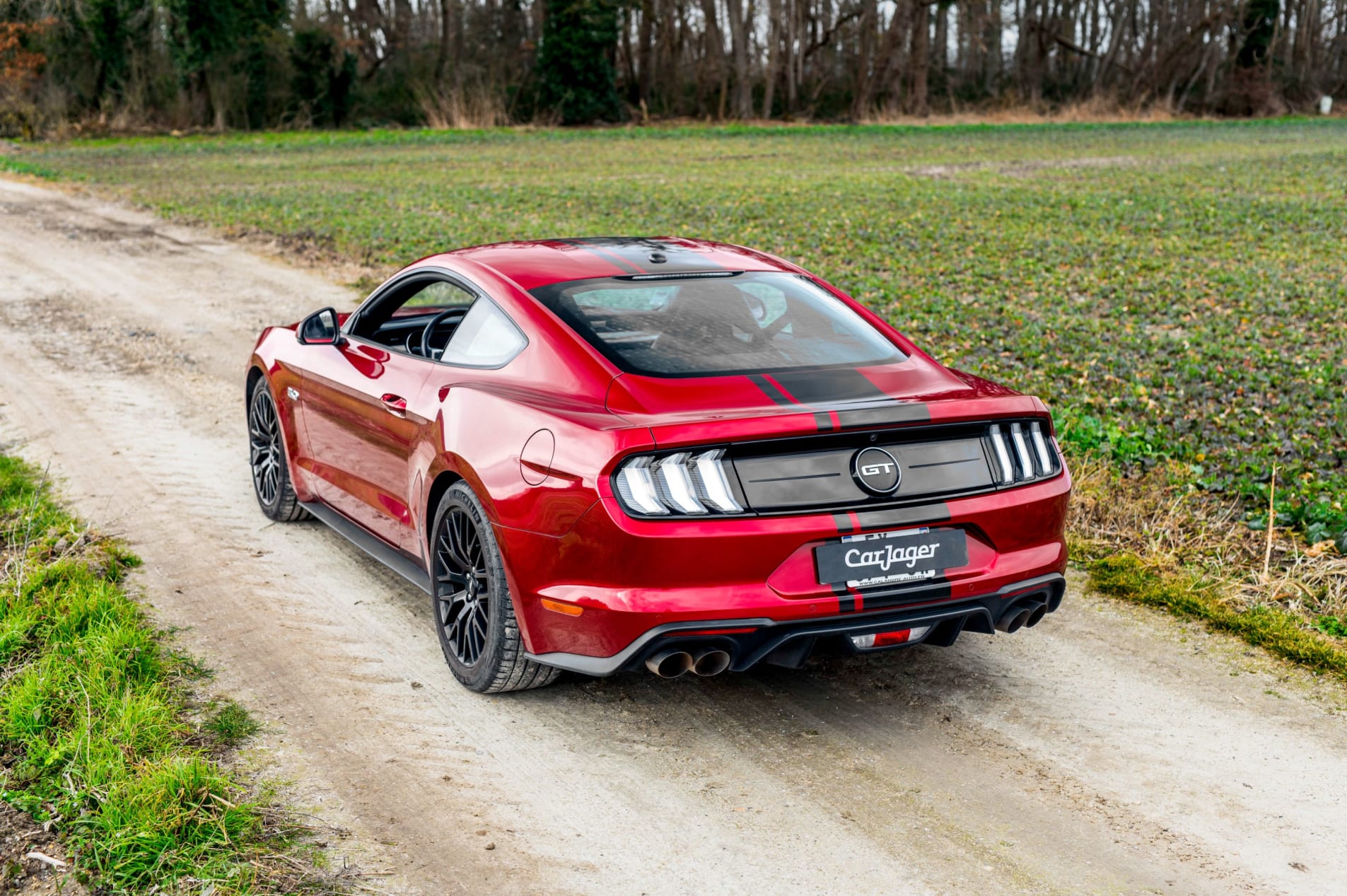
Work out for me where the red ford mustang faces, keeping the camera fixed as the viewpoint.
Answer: facing away from the viewer and to the left of the viewer
